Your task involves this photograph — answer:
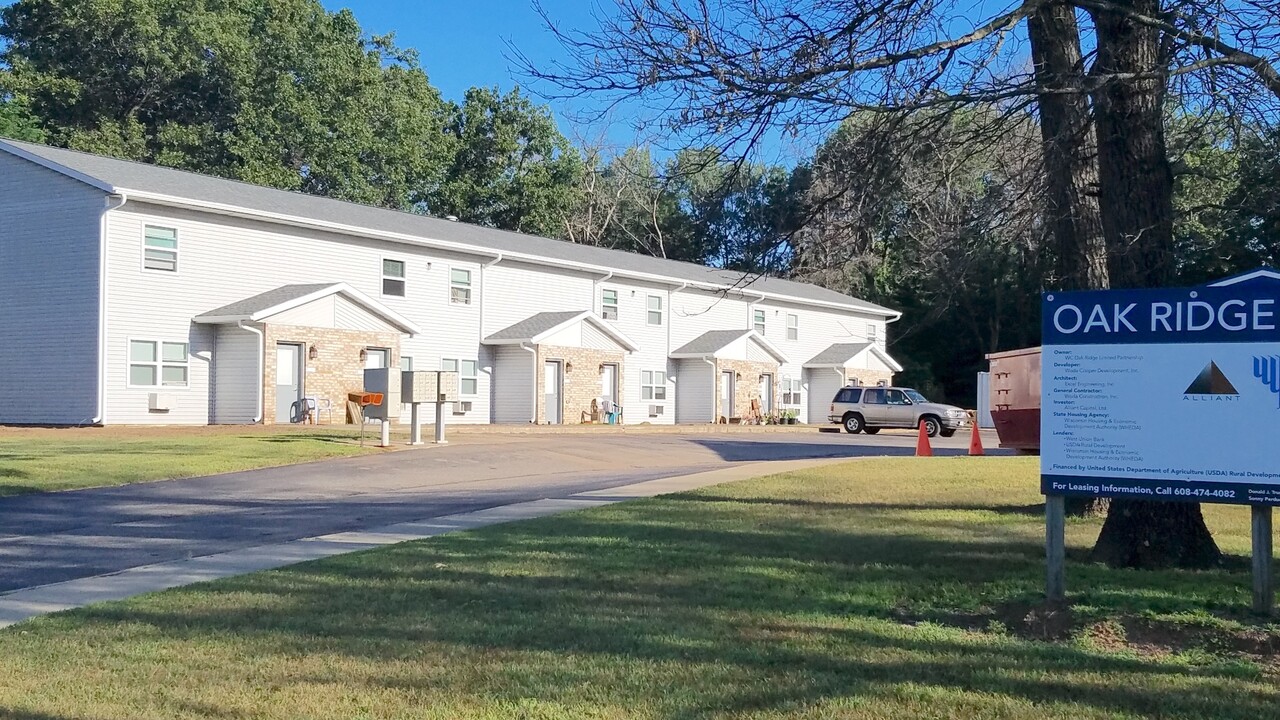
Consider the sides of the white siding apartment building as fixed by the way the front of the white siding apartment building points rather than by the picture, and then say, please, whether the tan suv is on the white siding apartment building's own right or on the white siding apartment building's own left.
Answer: on the white siding apartment building's own left

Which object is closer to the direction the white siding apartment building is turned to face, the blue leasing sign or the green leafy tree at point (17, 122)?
the blue leasing sign

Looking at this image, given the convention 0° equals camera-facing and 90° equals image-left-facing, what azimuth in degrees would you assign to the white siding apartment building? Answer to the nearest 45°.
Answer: approximately 315°

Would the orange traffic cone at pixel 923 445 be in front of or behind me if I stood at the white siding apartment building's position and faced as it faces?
in front

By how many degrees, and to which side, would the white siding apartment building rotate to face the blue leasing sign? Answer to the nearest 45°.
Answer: approximately 45° to its right

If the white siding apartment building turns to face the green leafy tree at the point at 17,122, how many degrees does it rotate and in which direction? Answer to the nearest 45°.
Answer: approximately 180°

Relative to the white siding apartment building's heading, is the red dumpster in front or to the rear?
in front
